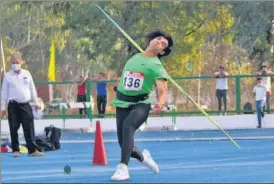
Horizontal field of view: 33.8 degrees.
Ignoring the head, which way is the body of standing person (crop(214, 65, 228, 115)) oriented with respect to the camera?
toward the camera

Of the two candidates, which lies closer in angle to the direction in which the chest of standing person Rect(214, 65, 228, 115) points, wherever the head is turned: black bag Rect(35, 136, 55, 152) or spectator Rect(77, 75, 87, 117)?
the black bag

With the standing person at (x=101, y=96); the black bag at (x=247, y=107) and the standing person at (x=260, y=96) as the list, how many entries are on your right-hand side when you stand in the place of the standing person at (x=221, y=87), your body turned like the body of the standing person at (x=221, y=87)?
1

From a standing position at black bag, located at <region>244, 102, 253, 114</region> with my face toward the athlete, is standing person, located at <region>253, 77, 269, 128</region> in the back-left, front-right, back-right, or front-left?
front-left

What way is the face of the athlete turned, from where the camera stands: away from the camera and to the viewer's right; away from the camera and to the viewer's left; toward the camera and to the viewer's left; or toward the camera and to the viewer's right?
toward the camera and to the viewer's left

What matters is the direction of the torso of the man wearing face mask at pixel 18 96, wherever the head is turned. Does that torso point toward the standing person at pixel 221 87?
no

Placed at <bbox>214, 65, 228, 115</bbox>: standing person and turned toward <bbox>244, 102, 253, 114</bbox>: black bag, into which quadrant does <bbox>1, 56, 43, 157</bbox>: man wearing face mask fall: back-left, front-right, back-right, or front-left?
back-right
